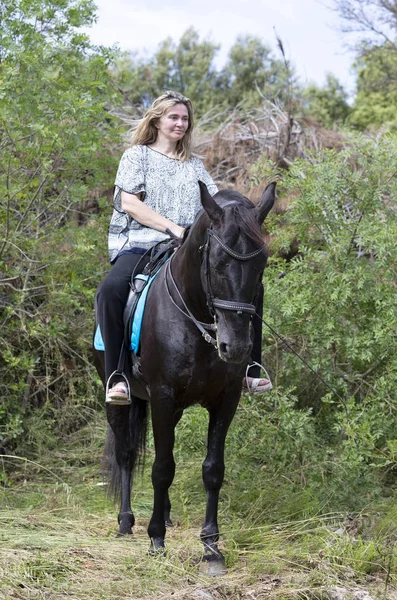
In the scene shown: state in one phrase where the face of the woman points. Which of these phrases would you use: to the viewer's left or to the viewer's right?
to the viewer's right

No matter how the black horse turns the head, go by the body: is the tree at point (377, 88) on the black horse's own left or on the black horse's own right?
on the black horse's own left

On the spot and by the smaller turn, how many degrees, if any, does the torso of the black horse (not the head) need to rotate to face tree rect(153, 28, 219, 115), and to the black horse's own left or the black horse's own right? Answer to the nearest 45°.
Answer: approximately 135° to the black horse's own left

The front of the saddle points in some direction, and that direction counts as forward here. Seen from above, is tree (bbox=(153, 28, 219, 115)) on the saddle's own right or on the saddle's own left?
on the saddle's own left

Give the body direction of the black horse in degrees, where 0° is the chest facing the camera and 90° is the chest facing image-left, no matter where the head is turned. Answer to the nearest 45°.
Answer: approximately 315°

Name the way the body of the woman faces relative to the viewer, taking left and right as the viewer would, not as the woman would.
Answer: facing the viewer and to the right of the viewer

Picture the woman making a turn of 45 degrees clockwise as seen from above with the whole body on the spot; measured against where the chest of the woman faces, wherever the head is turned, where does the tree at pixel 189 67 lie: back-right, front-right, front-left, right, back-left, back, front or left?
back

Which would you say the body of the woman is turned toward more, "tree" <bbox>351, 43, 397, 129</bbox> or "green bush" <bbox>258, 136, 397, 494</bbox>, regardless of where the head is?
the green bush

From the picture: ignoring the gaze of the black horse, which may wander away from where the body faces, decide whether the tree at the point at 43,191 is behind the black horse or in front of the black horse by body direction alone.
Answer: behind
